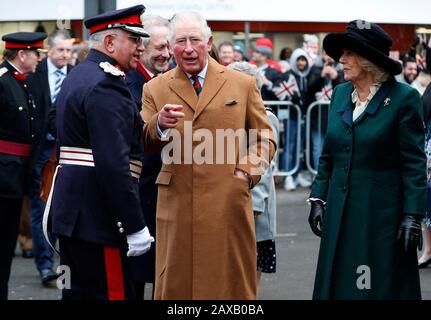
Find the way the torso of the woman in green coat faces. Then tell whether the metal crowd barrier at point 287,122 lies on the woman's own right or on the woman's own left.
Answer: on the woman's own right

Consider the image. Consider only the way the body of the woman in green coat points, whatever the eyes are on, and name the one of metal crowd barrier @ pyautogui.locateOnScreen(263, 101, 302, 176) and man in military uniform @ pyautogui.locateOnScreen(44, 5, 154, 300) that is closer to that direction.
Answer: the man in military uniform

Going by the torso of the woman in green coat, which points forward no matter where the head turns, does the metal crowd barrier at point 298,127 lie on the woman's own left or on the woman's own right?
on the woman's own right

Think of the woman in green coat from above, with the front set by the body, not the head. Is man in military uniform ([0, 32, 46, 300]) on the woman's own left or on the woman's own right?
on the woman's own right

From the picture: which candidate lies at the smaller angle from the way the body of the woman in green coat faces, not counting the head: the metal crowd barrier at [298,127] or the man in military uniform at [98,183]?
the man in military uniform

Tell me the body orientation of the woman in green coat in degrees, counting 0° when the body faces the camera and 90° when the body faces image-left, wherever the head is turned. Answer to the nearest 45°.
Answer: approximately 45°

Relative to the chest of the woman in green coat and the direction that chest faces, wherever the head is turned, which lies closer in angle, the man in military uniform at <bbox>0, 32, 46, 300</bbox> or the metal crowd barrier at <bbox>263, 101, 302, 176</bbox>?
the man in military uniform

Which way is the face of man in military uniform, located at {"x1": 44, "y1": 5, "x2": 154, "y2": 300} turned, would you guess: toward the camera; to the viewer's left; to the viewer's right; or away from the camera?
to the viewer's right

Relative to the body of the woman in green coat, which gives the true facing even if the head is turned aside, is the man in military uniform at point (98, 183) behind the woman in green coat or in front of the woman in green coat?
in front
